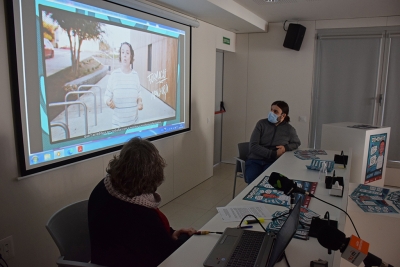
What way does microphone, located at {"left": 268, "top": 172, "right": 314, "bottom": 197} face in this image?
to the viewer's left

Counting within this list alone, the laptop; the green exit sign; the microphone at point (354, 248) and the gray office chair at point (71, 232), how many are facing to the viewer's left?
2

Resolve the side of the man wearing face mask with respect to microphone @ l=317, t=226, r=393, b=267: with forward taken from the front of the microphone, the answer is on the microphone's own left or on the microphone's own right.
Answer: on the microphone's own right

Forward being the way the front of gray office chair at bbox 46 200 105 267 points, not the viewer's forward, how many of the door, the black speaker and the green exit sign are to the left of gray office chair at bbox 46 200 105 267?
3

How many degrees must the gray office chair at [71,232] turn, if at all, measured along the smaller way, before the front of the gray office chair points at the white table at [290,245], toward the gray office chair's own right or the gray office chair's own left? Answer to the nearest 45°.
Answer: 0° — it already faces it

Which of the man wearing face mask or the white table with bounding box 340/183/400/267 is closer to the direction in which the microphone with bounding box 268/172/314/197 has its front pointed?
the man wearing face mask

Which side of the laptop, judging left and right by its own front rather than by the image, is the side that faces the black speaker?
right

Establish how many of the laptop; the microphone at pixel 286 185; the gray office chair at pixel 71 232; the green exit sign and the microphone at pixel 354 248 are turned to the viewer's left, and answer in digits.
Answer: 3

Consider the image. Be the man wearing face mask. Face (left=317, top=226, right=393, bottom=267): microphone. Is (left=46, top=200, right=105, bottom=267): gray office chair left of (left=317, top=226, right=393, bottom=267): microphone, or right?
right

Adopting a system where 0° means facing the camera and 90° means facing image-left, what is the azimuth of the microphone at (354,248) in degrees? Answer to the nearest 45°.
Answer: approximately 90°

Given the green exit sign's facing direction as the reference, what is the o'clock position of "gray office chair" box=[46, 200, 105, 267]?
The gray office chair is roughly at 2 o'clock from the green exit sign.

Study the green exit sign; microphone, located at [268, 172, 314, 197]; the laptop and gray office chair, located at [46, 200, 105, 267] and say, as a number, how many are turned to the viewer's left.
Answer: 2
